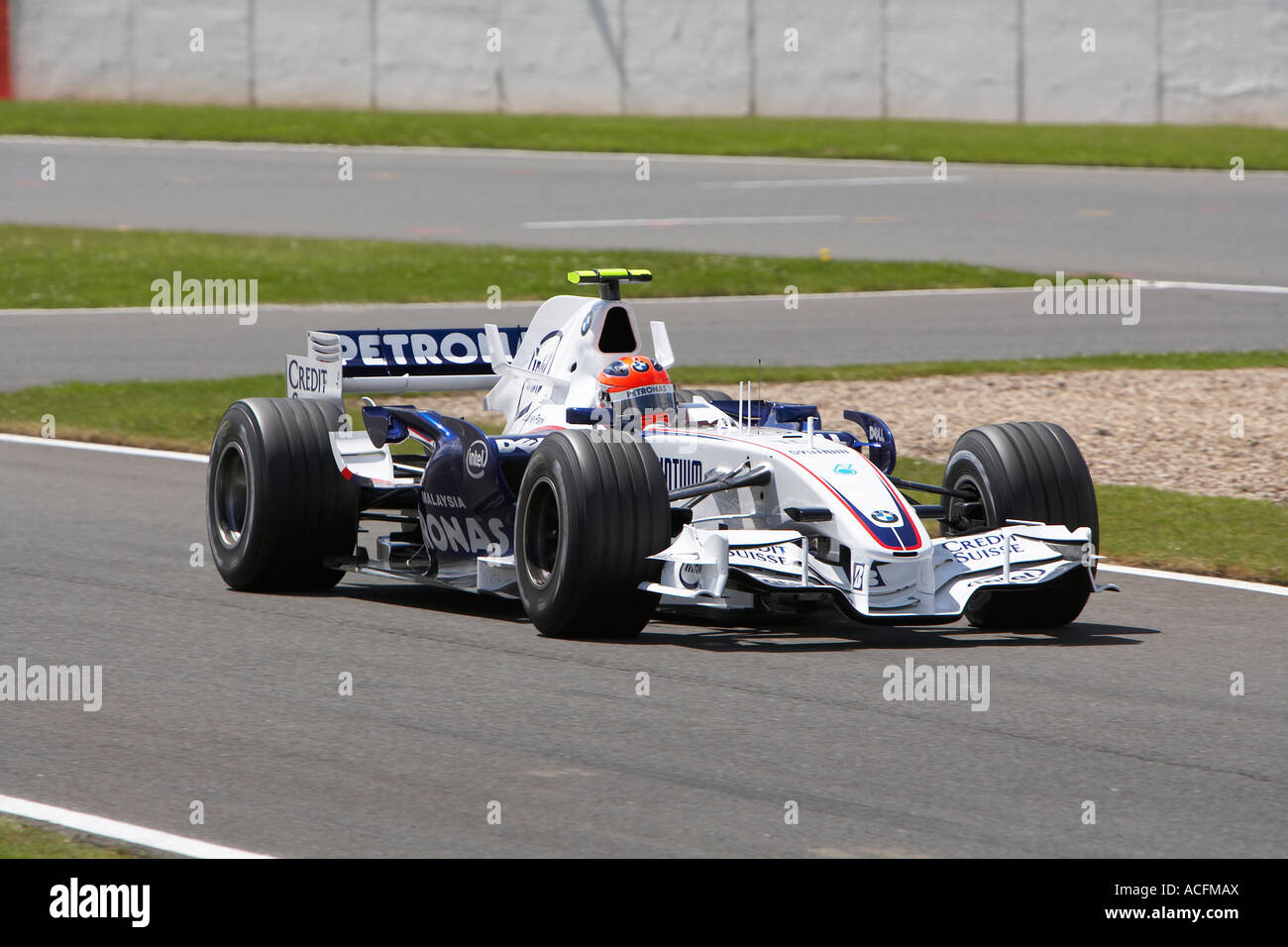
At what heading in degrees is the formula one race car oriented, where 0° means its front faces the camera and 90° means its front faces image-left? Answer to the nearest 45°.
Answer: approximately 315°
